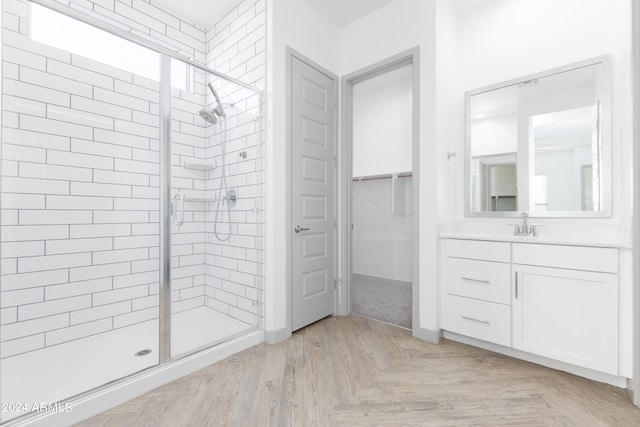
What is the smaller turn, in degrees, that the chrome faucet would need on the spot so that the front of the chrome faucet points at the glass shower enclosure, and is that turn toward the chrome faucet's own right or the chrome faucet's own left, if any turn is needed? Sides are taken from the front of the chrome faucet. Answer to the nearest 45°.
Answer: approximately 45° to the chrome faucet's own right

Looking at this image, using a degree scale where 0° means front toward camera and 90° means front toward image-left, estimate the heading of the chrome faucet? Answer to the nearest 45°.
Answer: approximately 0°

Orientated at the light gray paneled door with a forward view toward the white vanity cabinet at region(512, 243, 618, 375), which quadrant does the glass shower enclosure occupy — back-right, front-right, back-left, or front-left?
back-right

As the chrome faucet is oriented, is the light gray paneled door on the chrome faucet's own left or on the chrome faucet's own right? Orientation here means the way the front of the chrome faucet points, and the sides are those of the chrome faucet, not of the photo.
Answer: on the chrome faucet's own right
